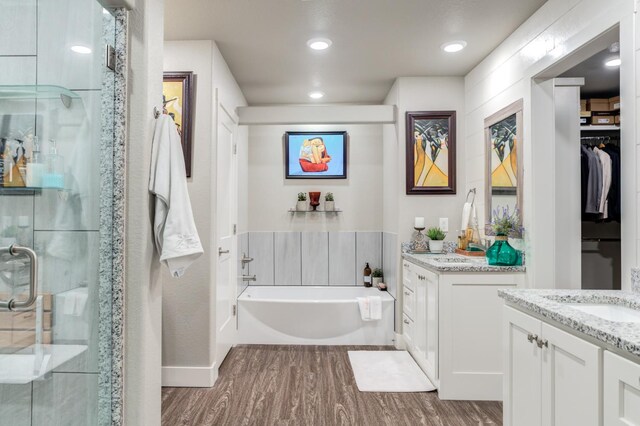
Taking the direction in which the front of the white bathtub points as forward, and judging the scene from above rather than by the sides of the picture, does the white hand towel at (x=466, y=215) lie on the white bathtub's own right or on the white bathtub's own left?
on the white bathtub's own left

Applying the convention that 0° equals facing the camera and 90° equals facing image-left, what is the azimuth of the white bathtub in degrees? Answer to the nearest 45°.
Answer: approximately 0°

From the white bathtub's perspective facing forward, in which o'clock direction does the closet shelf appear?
The closet shelf is roughly at 9 o'clock from the white bathtub.

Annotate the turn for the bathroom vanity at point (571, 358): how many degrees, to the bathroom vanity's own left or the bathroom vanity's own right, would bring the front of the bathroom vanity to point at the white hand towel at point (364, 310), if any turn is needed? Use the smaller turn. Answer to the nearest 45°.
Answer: approximately 90° to the bathroom vanity's own right

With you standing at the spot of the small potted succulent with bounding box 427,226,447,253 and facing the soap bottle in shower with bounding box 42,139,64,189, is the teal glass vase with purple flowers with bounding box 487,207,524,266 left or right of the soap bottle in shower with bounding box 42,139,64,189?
left

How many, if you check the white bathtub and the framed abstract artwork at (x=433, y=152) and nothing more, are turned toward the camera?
2

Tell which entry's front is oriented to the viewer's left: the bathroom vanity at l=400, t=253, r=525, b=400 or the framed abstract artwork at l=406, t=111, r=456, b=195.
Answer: the bathroom vanity

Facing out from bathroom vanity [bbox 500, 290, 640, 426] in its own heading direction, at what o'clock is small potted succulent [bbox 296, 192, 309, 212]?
The small potted succulent is roughly at 3 o'clock from the bathroom vanity.

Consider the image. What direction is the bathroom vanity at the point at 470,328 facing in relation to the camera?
to the viewer's left
